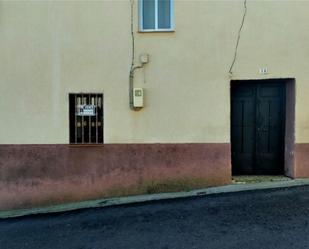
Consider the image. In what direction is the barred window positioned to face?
toward the camera

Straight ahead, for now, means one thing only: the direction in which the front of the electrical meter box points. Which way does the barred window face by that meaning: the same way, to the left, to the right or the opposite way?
the same way

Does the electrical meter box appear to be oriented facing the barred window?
no

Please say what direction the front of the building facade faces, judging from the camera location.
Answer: facing the viewer

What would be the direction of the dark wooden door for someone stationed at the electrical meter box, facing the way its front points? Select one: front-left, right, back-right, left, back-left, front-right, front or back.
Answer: left

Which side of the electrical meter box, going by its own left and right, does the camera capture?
front

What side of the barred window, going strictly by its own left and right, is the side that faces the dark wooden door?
left

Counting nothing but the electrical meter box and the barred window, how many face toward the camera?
2

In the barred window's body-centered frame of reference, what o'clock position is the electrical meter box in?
The electrical meter box is roughly at 10 o'clock from the barred window.
